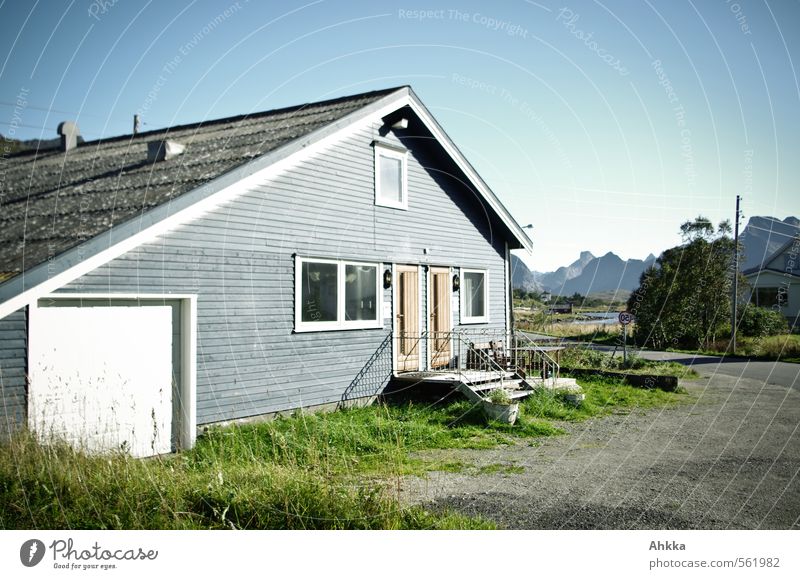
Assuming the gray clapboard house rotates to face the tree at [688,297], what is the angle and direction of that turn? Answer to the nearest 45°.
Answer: approximately 90° to its left

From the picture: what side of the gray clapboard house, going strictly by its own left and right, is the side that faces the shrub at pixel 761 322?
left

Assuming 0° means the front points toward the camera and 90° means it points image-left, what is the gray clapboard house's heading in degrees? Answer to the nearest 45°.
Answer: approximately 315°
